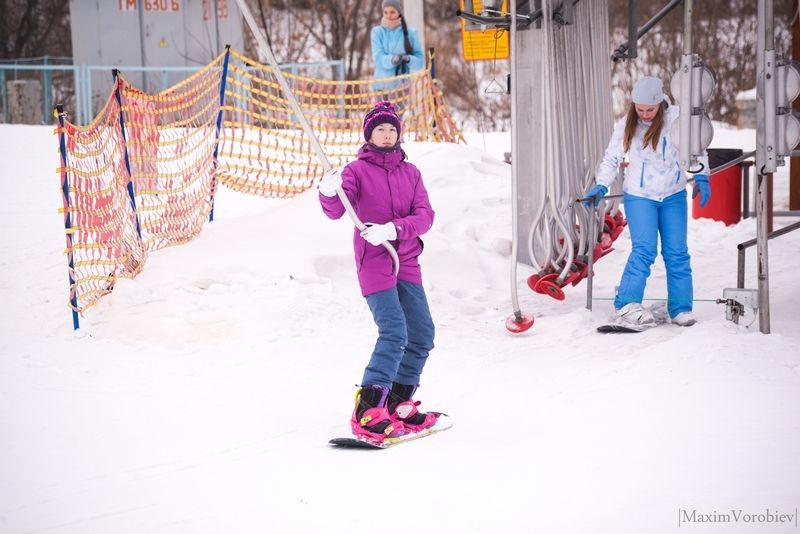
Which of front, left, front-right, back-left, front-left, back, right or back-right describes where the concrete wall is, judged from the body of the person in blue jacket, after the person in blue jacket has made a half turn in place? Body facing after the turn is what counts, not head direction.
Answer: front-left

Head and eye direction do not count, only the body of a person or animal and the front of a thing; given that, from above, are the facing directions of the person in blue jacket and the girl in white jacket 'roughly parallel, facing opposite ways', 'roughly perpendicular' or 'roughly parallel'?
roughly parallel

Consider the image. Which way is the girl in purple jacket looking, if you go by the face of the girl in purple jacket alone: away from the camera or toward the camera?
toward the camera

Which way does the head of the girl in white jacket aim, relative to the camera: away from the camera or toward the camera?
toward the camera

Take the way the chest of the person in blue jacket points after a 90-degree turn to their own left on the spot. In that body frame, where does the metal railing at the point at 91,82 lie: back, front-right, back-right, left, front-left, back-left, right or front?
back-left

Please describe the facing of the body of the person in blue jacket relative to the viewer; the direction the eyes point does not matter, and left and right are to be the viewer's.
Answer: facing the viewer

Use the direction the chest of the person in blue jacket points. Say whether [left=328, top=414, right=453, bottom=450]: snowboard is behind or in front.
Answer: in front

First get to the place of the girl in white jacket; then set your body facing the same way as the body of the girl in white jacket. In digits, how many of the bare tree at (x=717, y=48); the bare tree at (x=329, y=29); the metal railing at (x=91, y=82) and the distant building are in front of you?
0

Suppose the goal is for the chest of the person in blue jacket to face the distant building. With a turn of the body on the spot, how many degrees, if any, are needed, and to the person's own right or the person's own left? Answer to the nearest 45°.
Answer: approximately 135° to the person's own right

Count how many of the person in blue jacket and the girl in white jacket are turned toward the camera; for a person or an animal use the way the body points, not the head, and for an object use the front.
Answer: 2

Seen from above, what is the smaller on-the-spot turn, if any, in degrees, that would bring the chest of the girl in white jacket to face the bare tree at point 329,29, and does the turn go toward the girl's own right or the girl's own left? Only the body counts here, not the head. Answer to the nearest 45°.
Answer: approximately 180°

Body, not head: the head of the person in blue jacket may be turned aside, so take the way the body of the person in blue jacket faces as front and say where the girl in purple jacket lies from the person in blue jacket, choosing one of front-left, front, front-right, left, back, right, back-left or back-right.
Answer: front

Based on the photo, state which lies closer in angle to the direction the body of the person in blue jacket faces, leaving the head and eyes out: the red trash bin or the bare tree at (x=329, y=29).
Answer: the red trash bin

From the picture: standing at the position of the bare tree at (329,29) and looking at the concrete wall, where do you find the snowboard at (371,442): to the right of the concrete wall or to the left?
left

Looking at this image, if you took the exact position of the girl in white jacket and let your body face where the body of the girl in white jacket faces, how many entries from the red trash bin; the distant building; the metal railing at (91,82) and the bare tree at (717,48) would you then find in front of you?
0

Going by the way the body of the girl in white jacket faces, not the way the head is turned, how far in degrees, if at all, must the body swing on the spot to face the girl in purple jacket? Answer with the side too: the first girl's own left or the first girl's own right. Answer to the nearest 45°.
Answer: approximately 45° to the first girl's own right

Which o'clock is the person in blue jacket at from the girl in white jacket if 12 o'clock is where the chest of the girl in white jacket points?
The person in blue jacket is roughly at 5 o'clock from the girl in white jacket.

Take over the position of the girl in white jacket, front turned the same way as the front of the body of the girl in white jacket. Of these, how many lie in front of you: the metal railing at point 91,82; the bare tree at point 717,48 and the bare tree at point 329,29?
0

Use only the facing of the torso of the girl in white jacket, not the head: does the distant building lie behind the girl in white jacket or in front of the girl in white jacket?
behind
